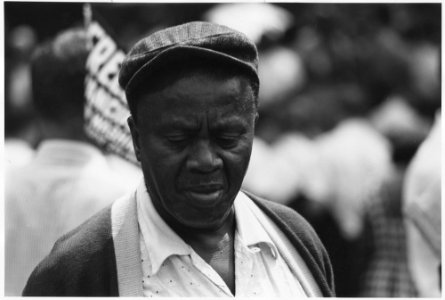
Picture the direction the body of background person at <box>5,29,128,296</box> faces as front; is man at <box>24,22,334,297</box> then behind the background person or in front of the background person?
behind

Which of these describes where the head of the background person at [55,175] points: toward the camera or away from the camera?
away from the camera

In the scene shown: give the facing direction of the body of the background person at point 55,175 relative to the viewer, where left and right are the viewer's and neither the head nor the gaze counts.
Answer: facing away from the viewer
